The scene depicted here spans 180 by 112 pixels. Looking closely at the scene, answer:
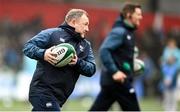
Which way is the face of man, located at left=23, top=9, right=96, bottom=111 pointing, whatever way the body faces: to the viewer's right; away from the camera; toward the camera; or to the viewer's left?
to the viewer's right

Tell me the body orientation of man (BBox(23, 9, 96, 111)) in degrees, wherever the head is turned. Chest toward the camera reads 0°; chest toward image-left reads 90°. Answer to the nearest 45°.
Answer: approximately 315°
